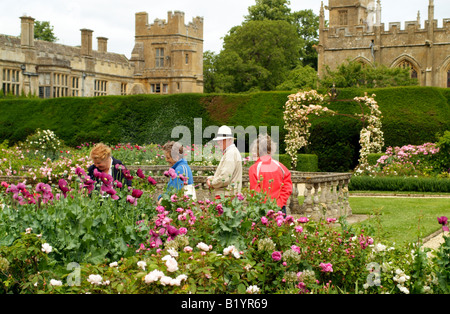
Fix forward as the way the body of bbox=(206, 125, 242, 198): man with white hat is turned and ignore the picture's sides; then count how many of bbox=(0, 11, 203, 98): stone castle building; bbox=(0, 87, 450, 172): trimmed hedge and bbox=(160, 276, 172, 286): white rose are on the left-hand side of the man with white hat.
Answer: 1

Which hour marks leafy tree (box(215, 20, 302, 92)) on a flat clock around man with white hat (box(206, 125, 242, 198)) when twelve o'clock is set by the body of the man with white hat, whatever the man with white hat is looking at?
The leafy tree is roughly at 3 o'clock from the man with white hat.

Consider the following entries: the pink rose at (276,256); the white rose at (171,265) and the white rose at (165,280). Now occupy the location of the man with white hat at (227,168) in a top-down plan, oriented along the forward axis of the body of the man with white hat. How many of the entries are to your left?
3

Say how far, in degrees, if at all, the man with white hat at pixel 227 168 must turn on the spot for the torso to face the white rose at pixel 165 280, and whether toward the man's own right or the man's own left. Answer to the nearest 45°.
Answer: approximately 90° to the man's own left

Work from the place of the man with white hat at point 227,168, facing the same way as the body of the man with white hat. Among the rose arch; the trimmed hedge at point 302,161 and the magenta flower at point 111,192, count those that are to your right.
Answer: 2

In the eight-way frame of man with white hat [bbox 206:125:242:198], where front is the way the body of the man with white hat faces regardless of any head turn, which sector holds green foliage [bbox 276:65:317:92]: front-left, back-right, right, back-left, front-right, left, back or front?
right

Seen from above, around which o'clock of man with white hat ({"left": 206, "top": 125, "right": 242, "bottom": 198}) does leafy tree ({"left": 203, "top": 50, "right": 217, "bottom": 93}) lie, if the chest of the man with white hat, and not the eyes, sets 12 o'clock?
The leafy tree is roughly at 3 o'clock from the man with white hat.

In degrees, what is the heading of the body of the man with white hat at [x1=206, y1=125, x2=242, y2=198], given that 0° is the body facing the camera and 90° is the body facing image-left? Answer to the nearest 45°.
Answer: approximately 90°

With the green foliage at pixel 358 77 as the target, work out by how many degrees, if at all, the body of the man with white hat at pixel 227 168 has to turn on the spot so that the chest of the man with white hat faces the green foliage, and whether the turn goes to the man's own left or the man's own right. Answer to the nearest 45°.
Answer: approximately 90° to the man's own right

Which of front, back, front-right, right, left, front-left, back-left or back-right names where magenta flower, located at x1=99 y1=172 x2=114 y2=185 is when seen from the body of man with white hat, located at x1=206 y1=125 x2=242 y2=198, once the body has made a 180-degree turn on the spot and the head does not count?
back-right

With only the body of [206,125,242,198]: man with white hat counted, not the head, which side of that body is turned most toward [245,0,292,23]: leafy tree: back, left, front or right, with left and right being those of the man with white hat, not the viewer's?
right

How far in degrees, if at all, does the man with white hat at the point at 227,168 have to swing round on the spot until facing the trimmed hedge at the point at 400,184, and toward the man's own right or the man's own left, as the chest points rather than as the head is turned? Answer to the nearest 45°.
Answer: approximately 135° to the man's own right

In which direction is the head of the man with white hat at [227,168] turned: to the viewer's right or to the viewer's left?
to the viewer's left

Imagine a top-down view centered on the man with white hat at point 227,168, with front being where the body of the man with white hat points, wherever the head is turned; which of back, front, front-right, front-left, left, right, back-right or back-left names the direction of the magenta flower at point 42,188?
front-left

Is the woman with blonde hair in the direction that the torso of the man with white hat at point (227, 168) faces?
yes

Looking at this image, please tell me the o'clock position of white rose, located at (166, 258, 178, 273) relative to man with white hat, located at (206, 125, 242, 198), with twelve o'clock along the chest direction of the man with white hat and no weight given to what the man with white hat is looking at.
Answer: The white rose is roughly at 9 o'clock from the man with white hat.

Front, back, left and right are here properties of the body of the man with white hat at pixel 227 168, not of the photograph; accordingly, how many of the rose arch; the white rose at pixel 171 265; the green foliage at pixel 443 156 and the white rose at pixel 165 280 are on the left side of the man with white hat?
2
